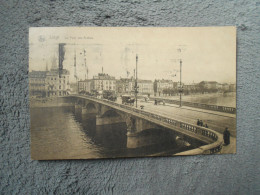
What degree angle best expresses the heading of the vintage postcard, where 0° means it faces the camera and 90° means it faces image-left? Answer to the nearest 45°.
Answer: approximately 0°
